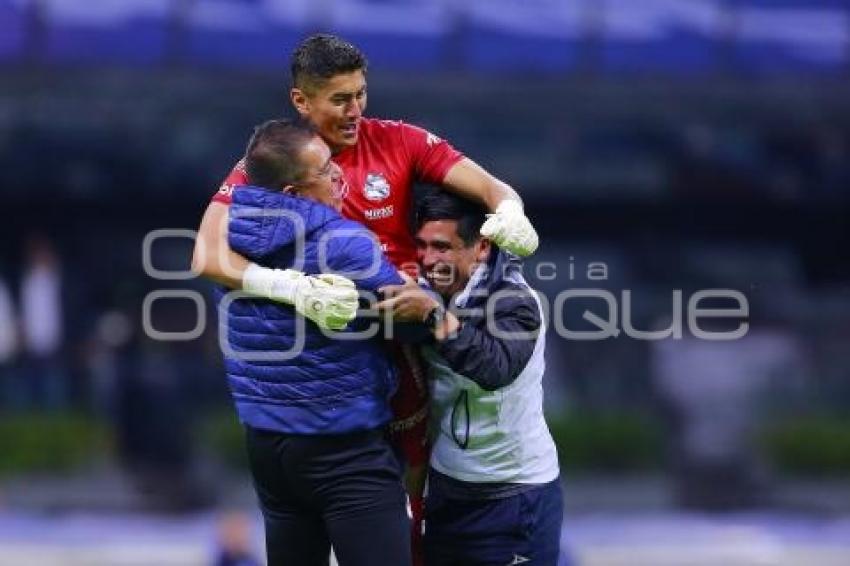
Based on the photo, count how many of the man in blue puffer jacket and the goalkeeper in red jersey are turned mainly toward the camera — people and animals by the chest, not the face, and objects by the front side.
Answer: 1

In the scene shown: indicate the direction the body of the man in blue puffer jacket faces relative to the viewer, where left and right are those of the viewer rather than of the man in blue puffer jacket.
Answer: facing away from the viewer and to the right of the viewer

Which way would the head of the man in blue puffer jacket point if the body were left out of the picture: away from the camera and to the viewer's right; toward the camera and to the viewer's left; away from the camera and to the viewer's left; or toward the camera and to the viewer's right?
away from the camera and to the viewer's right

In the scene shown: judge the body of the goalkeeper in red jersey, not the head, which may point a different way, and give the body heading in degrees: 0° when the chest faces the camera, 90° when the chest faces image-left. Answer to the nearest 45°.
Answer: approximately 0°
